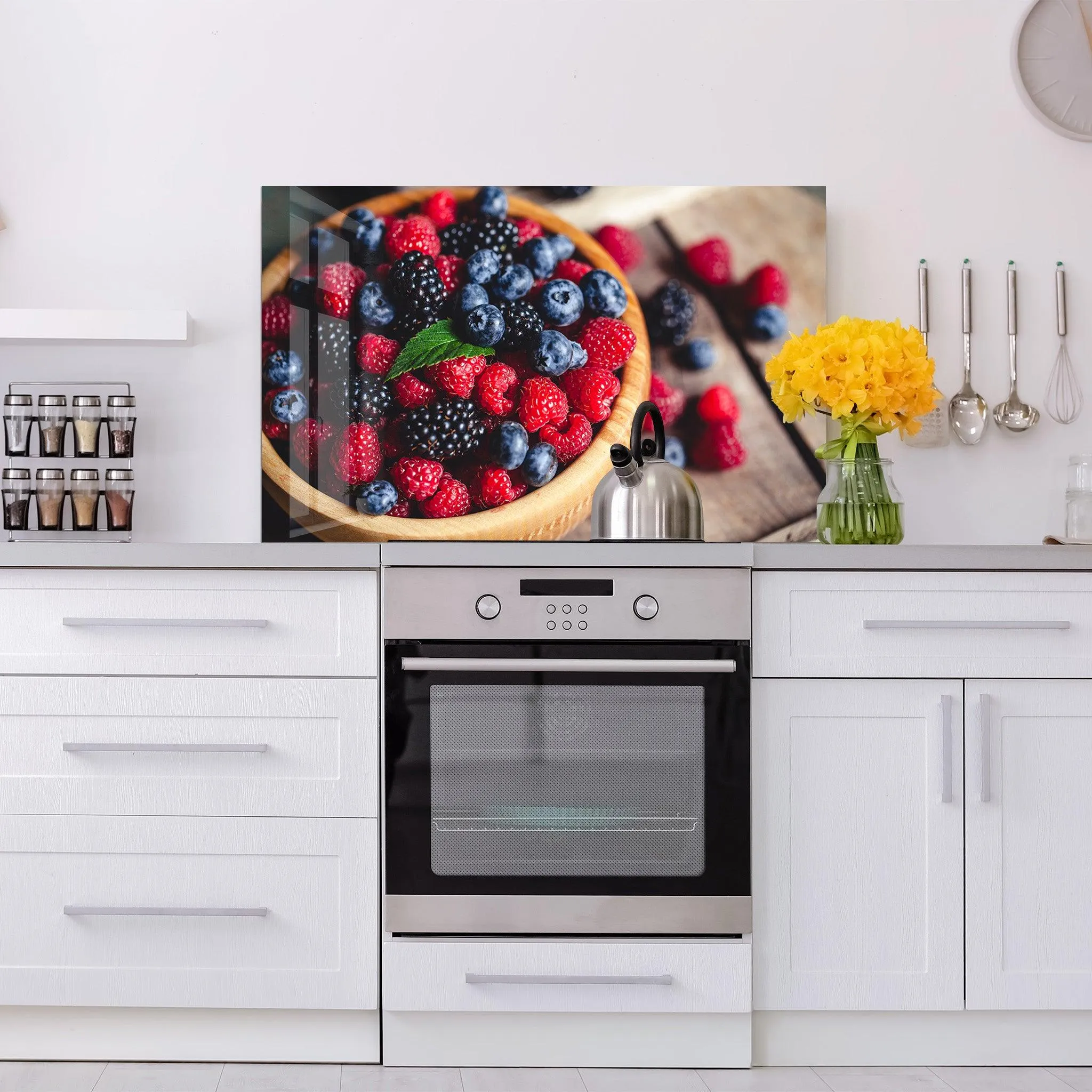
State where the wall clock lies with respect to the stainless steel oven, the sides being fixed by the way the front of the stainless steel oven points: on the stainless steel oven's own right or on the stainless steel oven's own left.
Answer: on the stainless steel oven's own left

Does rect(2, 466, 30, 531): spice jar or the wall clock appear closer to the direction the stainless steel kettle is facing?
the spice jar

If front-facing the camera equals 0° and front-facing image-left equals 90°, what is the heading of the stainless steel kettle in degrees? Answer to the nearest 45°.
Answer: approximately 45°

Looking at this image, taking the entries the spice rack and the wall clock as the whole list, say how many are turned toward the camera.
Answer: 2

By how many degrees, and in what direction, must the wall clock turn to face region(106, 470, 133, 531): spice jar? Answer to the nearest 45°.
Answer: approximately 45° to its right

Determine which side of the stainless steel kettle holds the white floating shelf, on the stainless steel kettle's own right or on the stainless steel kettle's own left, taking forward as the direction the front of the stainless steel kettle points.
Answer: on the stainless steel kettle's own right

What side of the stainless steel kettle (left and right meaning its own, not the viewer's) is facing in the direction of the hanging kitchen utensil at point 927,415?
back

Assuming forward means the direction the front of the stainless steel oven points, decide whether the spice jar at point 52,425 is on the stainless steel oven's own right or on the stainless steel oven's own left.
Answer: on the stainless steel oven's own right

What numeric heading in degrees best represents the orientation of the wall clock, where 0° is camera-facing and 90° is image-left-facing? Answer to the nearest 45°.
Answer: approximately 0°

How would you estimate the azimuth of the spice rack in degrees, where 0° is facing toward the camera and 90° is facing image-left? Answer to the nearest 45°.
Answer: approximately 0°
